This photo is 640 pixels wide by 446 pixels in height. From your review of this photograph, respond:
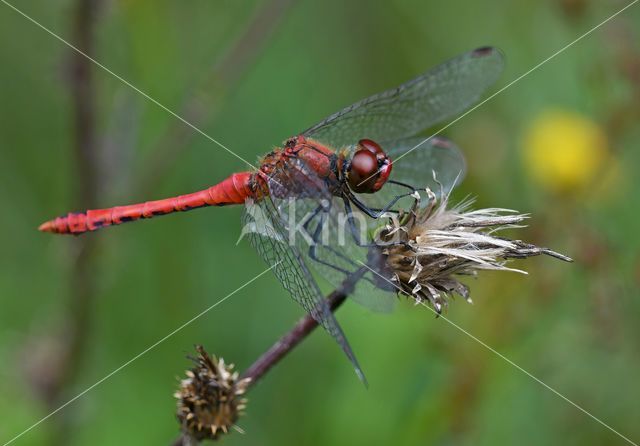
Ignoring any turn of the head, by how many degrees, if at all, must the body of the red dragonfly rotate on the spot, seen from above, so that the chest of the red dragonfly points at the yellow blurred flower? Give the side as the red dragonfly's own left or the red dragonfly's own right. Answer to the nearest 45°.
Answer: approximately 45° to the red dragonfly's own left

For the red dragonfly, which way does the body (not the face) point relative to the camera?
to the viewer's right

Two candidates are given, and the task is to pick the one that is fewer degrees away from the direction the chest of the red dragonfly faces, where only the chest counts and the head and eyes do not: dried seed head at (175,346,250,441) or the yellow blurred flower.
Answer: the yellow blurred flower
